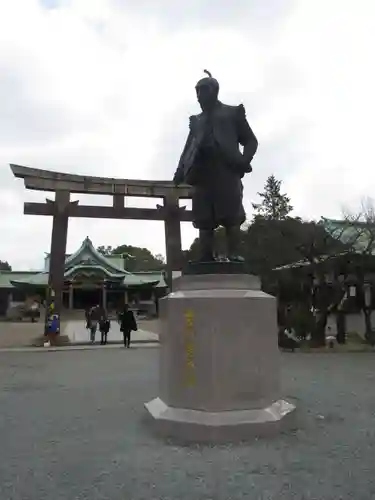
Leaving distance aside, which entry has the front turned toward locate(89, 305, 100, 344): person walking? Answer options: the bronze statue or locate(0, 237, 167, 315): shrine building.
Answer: the shrine building

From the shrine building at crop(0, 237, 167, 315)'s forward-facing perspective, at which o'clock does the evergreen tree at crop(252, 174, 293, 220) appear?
The evergreen tree is roughly at 10 o'clock from the shrine building.

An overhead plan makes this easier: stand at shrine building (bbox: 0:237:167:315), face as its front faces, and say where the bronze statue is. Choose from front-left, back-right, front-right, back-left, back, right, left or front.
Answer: front

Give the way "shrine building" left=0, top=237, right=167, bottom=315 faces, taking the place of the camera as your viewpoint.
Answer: facing the viewer

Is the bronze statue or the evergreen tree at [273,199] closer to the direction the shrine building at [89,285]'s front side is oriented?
the bronze statue

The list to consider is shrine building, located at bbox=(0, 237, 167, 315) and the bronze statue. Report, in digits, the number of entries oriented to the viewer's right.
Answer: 0

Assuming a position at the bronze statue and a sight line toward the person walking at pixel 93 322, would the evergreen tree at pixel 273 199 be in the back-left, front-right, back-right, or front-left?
front-right

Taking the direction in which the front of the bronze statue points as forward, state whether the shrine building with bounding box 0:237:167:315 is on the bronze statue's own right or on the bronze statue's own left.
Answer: on the bronze statue's own right

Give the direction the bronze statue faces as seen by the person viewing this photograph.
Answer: facing the viewer and to the left of the viewer

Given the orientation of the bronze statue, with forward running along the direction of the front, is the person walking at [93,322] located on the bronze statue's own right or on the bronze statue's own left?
on the bronze statue's own right

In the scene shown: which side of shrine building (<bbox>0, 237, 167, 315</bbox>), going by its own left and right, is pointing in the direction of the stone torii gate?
front

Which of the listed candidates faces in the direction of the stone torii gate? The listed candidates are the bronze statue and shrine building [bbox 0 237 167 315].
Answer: the shrine building

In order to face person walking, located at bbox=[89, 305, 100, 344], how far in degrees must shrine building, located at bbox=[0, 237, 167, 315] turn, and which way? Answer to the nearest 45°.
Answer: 0° — it already faces them
